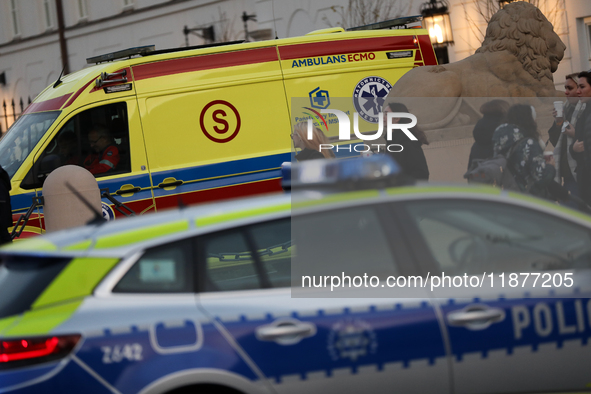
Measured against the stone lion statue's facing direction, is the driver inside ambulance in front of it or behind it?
behind

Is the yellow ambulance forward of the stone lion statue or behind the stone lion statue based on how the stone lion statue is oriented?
behind

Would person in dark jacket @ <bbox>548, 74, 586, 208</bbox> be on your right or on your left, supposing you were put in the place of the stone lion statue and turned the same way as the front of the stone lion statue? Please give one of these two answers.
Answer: on your right

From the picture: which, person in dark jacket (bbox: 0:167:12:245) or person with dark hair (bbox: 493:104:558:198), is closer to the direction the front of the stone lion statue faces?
the person with dark hair

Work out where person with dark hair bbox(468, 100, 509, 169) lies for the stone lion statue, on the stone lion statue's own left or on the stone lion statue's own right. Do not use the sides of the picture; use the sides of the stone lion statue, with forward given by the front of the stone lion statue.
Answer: on the stone lion statue's own right

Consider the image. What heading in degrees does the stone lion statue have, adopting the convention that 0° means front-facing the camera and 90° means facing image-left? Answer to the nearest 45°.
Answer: approximately 270°

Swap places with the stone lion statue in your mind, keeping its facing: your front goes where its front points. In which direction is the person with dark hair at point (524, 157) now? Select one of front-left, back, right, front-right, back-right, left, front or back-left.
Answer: right

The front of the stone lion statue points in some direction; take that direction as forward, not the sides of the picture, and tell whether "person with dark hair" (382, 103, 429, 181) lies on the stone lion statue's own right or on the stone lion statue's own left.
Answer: on the stone lion statue's own right

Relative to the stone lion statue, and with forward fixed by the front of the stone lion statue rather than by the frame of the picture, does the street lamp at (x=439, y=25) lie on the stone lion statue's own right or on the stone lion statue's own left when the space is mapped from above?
on the stone lion statue's own left
